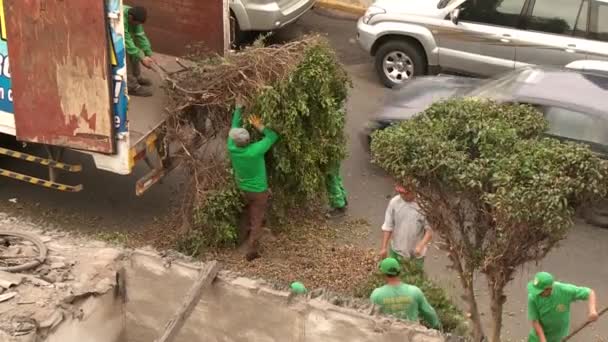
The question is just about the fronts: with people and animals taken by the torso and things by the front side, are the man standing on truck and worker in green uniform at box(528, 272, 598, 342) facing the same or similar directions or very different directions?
very different directions

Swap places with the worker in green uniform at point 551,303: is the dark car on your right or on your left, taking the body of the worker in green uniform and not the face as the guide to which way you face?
on your right

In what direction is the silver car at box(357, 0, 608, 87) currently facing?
to the viewer's left

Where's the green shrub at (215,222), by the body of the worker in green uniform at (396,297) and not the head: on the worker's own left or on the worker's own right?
on the worker's own left

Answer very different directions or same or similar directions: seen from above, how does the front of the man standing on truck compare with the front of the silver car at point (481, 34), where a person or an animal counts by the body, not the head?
very different directions

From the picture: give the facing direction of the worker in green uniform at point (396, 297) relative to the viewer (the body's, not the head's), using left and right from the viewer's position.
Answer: facing away from the viewer

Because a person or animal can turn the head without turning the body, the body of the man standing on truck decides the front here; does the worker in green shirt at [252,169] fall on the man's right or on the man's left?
on the man's right

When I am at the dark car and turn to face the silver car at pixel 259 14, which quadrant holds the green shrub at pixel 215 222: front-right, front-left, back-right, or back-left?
front-left

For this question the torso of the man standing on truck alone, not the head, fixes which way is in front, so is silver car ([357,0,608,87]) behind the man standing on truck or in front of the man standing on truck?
in front

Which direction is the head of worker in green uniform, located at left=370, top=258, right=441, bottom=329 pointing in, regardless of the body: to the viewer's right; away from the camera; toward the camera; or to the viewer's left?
away from the camera

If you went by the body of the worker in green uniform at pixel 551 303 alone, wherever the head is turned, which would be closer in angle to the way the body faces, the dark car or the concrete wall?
the concrete wall

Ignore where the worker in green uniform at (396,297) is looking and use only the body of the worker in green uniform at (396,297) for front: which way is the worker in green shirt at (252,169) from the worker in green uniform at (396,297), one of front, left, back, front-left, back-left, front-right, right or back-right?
front-left

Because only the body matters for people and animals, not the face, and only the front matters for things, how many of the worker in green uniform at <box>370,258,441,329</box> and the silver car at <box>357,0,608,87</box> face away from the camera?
1
